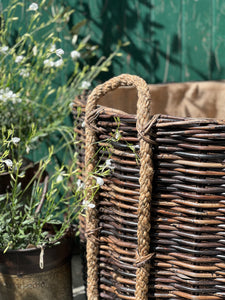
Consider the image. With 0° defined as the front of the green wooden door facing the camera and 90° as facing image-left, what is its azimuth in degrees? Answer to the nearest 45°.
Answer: approximately 0°

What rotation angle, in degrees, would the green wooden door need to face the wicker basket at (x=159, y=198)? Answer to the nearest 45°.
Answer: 0° — it already faces it

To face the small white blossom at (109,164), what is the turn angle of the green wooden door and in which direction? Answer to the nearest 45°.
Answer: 0° — it already faces it
